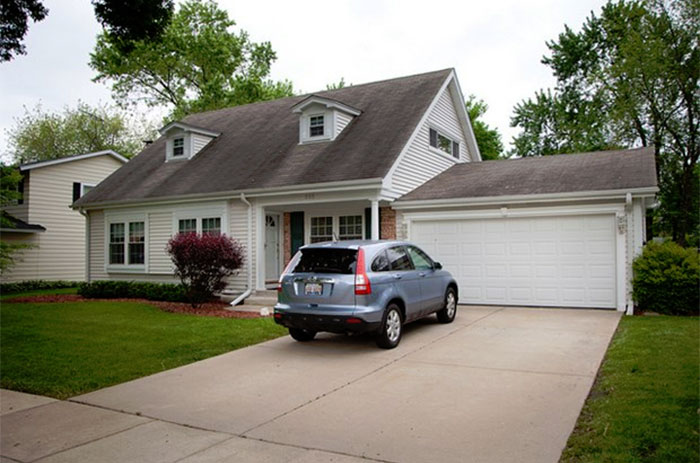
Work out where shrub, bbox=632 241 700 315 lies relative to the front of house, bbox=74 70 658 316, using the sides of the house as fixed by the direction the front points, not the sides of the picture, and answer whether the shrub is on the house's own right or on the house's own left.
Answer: on the house's own left

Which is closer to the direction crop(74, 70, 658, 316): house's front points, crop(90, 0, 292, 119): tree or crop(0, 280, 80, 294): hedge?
the hedge

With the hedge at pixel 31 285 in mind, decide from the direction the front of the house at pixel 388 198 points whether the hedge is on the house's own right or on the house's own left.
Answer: on the house's own right

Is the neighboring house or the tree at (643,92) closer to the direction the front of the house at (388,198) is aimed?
the neighboring house

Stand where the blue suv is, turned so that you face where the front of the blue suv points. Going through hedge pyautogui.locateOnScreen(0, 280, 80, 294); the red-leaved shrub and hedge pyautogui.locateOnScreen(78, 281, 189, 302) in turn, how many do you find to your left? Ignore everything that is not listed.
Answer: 3

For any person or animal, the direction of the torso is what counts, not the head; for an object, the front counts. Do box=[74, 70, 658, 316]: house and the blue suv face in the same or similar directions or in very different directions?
very different directions

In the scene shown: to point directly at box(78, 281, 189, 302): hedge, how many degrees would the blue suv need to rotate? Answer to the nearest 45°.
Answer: approximately 90° to its left

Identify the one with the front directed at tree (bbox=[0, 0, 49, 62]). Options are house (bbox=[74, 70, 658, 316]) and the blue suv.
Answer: the house

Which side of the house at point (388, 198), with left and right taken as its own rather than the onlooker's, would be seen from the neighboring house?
right

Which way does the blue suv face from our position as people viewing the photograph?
facing away from the viewer and to the right of the viewer

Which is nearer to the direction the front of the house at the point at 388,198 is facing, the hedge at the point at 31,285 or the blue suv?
the blue suv

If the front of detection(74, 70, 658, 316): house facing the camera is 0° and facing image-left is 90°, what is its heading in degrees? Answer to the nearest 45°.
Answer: approximately 45°

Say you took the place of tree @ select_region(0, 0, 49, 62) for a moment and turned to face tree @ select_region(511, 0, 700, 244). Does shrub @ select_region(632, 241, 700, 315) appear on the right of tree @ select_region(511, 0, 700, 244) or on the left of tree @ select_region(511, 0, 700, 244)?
right

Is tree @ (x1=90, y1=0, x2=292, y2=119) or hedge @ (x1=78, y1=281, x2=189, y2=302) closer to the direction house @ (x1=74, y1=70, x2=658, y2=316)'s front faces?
the hedge

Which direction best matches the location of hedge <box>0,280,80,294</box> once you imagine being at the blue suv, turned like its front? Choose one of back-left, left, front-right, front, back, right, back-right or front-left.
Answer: left

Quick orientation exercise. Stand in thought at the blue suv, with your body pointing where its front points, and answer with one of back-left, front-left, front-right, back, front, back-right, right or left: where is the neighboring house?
left

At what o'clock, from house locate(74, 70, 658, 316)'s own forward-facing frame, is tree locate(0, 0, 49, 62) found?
The tree is roughly at 12 o'clock from the house.
